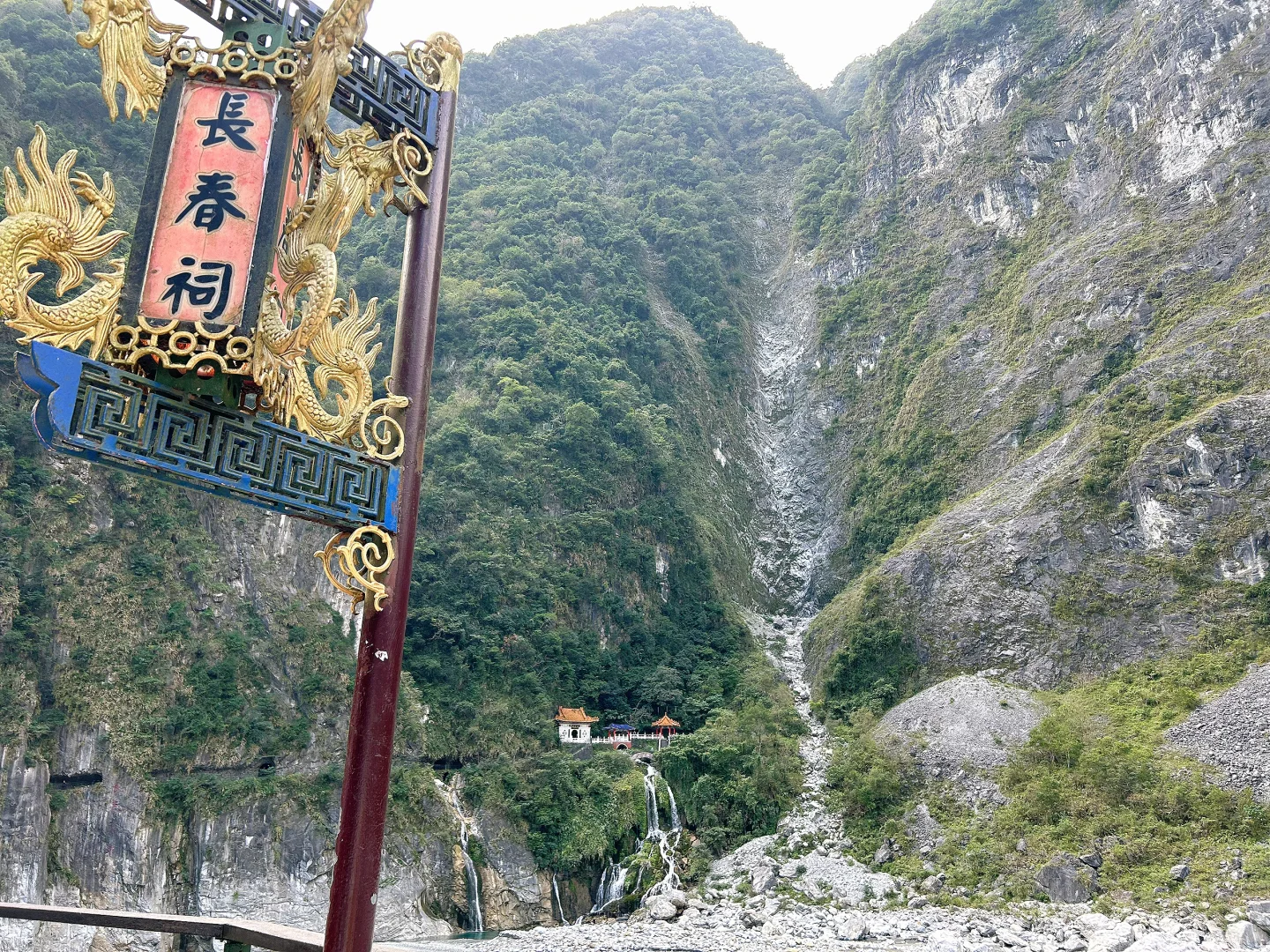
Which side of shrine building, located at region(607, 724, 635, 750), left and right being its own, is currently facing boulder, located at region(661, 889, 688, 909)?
front

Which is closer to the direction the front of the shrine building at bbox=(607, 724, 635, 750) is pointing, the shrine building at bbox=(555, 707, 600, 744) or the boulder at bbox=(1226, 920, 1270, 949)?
the boulder

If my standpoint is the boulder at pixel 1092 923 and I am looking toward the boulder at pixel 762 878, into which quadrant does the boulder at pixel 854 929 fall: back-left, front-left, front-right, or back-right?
front-left

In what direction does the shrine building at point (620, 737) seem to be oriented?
toward the camera

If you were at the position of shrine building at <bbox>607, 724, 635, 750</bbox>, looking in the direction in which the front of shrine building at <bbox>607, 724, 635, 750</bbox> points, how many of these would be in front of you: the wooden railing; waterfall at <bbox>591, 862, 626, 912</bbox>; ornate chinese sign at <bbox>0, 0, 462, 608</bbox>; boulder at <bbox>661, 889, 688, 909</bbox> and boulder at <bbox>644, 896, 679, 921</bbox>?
5

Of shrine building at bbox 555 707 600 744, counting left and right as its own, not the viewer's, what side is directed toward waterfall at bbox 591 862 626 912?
front

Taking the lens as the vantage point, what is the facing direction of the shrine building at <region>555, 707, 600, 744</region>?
facing the viewer

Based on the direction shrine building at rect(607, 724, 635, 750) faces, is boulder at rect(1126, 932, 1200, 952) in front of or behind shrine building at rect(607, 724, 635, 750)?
in front

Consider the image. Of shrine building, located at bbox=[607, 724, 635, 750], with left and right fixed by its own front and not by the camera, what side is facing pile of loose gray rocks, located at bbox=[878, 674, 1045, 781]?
left

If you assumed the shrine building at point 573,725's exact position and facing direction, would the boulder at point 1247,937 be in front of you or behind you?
in front

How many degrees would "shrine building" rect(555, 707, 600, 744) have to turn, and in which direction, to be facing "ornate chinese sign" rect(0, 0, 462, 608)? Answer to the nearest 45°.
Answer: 0° — it already faces it

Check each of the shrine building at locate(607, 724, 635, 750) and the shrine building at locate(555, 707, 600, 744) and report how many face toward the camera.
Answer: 2

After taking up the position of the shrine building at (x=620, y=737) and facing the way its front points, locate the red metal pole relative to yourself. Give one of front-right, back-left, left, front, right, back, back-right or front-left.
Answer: front
